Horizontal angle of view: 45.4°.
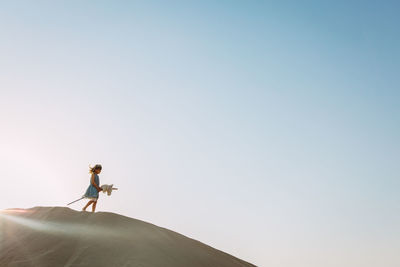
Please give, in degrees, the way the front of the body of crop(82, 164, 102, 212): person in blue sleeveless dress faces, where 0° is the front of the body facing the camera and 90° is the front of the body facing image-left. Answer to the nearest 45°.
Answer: approximately 270°
